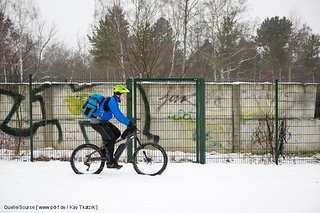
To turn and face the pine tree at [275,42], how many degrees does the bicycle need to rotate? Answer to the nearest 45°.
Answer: approximately 45° to its left

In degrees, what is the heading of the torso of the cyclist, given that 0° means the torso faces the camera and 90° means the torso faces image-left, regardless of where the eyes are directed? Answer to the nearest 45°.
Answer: approximately 270°

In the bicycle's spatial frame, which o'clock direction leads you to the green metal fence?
The green metal fence is roughly at 10 o'clock from the bicycle.

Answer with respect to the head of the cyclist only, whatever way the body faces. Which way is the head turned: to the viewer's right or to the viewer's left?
to the viewer's right

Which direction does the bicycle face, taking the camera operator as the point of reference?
facing to the right of the viewer
